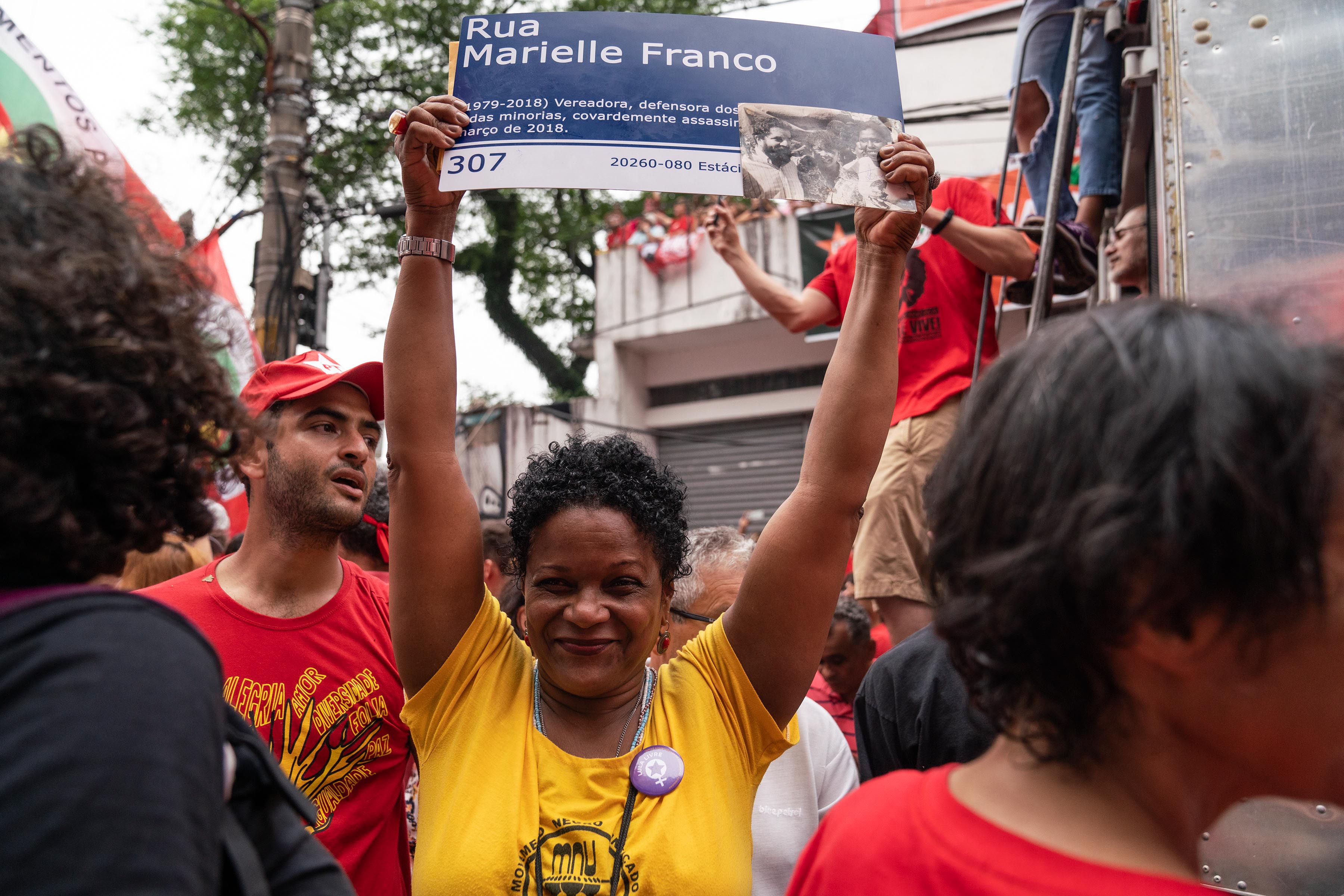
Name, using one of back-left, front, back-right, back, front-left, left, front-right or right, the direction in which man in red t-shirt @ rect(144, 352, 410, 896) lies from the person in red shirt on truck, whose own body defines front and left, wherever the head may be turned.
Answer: front

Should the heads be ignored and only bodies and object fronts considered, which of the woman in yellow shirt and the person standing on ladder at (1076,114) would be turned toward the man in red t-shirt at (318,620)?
the person standing on ladder

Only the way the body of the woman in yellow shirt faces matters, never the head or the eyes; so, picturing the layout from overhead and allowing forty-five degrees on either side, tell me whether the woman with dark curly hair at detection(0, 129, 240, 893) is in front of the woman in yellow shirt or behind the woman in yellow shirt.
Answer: in front

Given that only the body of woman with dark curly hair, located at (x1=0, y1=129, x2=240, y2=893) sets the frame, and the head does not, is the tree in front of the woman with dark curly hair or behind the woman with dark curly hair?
in front

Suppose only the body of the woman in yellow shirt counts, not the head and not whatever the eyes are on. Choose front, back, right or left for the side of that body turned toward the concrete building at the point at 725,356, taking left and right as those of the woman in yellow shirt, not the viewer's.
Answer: back

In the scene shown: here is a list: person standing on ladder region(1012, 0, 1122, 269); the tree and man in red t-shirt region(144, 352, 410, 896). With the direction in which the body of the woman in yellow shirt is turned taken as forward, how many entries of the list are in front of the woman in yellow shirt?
0

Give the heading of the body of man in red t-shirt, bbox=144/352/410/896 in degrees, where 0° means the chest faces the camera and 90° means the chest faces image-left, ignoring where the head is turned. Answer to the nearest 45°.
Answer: approximately 315°

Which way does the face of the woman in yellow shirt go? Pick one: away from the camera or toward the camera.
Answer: toward the camera

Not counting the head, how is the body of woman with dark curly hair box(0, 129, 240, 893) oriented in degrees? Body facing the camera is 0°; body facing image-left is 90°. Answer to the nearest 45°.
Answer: approximately 180°

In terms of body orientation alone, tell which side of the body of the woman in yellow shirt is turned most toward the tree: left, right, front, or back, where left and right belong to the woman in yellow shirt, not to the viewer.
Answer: back

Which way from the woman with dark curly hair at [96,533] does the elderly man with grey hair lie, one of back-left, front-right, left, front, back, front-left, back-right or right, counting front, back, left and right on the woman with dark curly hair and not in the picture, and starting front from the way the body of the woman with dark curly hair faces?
front-right

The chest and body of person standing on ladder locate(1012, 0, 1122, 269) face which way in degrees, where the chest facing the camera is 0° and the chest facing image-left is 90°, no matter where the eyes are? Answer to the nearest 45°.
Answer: approximately 45°

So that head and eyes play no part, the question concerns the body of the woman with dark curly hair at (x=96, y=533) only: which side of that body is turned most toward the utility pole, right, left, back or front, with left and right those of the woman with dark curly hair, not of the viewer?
front

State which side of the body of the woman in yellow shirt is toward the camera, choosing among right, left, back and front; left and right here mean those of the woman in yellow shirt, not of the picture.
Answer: front
